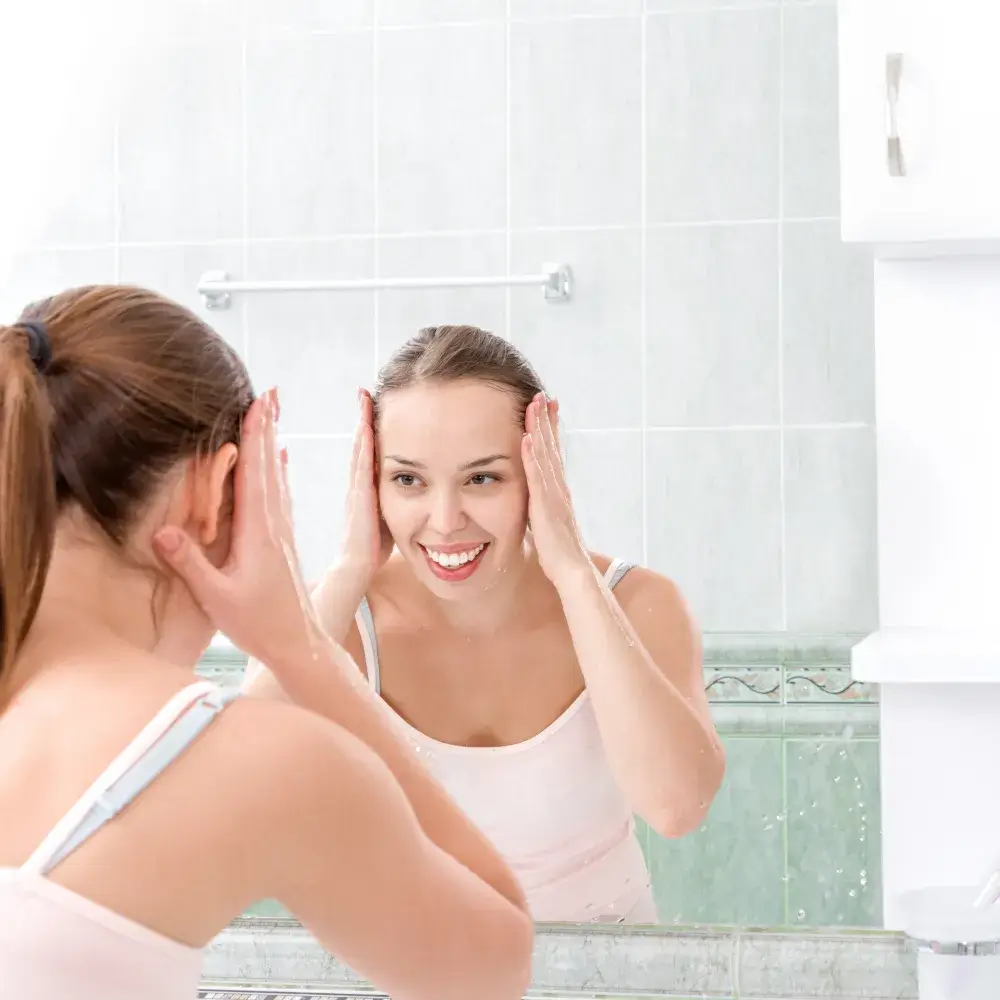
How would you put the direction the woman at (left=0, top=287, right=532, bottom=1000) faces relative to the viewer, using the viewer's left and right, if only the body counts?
facing away from the viewer and to the right of the viewer

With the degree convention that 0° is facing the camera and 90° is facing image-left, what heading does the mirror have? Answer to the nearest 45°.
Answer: approximately 0°

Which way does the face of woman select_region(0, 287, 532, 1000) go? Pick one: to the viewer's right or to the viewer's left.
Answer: to the viewer's right

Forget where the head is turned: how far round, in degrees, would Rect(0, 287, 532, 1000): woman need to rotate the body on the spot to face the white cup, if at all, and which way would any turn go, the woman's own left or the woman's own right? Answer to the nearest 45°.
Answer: approximately 45° to the woman's own right

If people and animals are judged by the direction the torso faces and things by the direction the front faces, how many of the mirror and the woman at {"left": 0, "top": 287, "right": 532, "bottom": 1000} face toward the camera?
1
